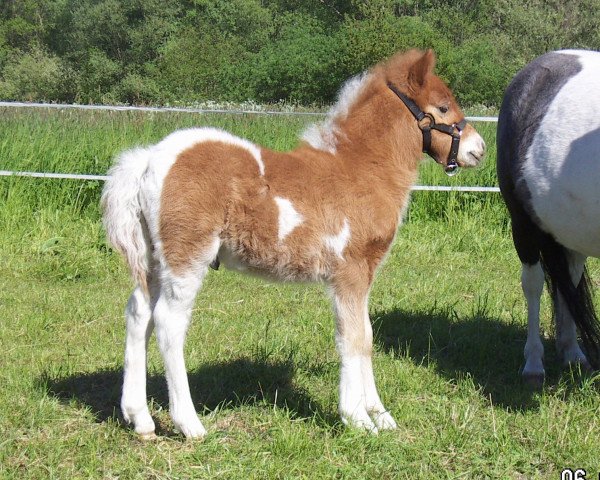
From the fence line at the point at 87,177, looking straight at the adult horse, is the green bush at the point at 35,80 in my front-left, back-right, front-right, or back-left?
back-left

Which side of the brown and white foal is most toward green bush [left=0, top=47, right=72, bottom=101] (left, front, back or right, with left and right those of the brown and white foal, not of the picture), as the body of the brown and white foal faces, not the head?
left

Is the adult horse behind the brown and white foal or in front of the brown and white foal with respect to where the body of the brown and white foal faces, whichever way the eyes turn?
in front

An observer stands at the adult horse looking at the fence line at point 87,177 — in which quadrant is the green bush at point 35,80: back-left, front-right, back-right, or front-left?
front-right

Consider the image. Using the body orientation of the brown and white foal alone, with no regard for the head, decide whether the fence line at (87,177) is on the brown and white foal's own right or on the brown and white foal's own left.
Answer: on the brown and white foal's own left

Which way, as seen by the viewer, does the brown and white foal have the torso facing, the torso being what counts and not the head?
to the viewer's right

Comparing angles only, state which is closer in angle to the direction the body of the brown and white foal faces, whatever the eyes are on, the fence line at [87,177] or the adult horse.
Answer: the adult horse
